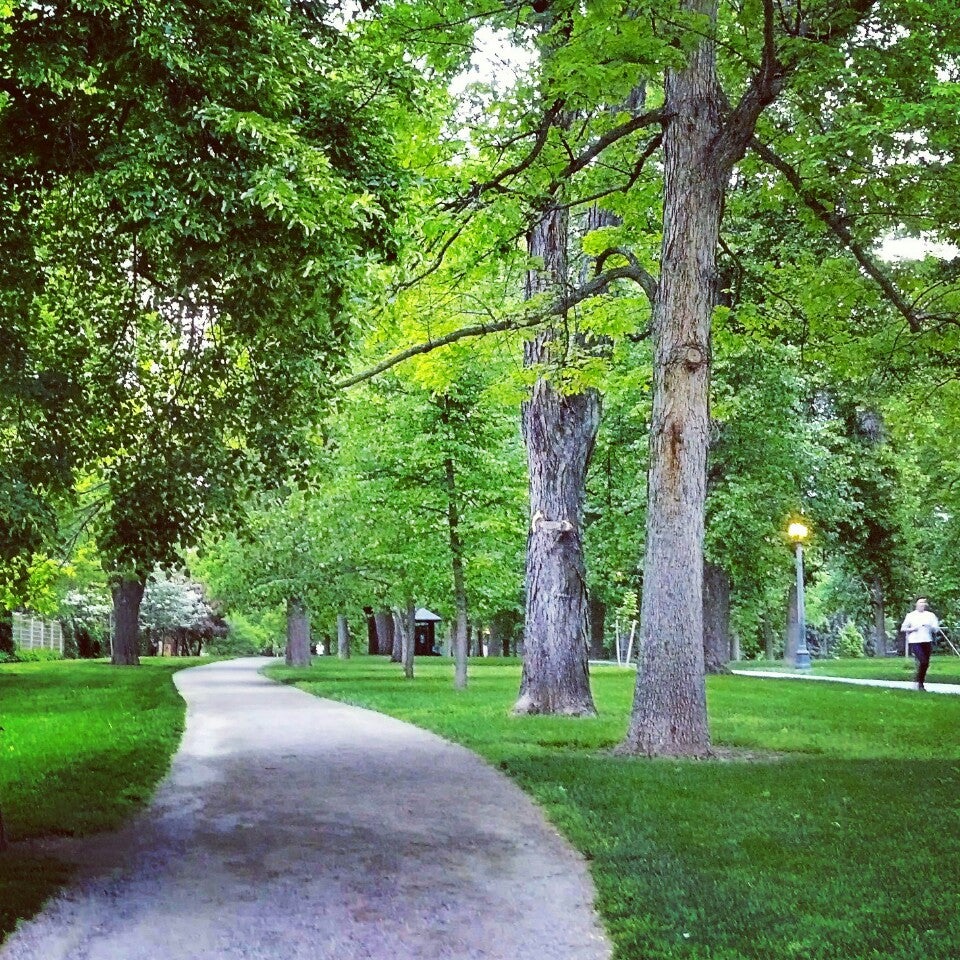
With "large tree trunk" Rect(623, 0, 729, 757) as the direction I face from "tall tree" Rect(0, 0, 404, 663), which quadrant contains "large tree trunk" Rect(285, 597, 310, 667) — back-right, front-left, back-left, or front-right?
front-left

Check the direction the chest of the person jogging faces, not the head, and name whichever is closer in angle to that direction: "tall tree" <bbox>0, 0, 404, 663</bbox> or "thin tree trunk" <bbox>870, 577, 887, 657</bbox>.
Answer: the tall tree

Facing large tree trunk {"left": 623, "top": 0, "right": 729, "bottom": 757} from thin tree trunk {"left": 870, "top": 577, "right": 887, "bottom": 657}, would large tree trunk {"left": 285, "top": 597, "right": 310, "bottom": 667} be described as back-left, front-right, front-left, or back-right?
front-right

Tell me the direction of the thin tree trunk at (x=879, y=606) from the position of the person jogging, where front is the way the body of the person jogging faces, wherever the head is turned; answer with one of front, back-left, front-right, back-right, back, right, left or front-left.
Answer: back

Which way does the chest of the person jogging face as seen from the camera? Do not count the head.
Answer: toward the camera

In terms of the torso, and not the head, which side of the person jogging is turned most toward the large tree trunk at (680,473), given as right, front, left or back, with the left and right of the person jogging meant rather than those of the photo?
front

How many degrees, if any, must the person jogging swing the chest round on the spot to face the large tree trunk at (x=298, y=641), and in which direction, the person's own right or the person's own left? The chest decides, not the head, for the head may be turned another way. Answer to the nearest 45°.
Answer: approximately 135° to the person's own right
